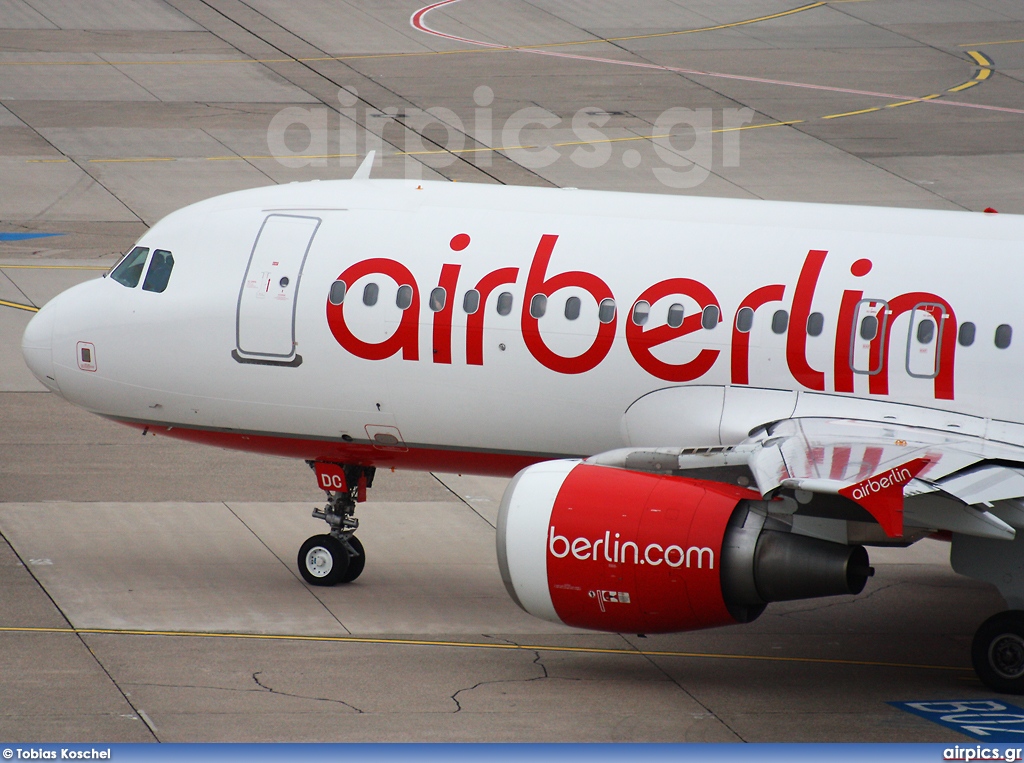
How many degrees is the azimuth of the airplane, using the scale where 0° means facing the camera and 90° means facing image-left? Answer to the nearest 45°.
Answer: approximately 90°
